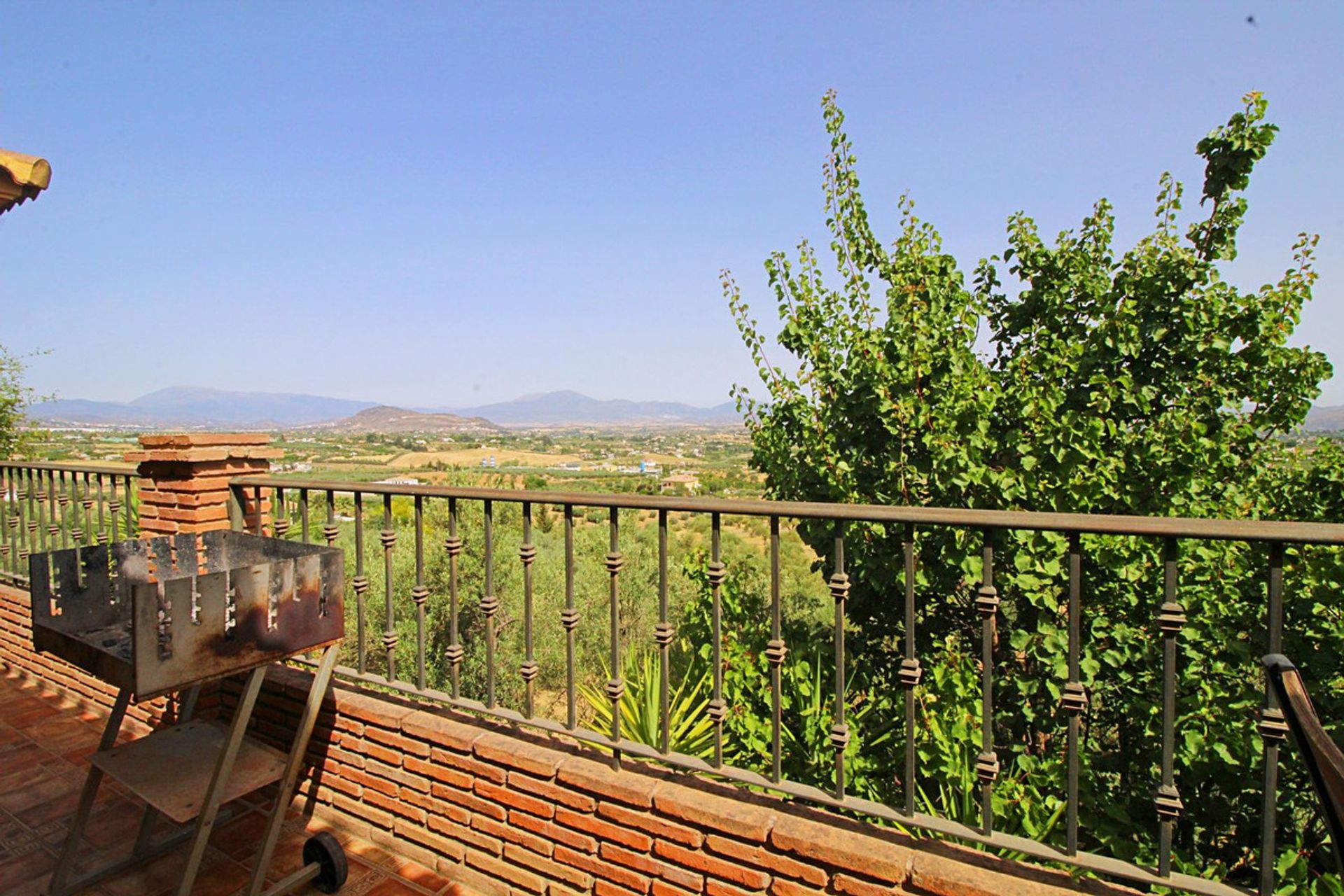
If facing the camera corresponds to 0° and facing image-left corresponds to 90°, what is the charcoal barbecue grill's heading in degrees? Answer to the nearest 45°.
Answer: approximately 45°

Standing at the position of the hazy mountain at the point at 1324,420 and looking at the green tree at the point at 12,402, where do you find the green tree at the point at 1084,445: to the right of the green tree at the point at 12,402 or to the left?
left

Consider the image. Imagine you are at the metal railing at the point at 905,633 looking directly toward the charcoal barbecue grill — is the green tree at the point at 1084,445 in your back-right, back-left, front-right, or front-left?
back-right

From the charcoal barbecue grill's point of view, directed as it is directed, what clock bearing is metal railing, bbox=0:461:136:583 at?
The metal railing is roughly at 4 o'clock from the charcoal barbecue grill.

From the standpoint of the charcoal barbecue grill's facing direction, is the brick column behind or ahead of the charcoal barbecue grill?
behind

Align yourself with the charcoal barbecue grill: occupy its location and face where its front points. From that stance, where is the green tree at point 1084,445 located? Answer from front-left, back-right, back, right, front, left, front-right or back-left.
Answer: back-left

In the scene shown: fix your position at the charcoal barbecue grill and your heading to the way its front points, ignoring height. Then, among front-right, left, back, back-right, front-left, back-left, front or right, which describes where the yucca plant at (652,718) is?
back-left
